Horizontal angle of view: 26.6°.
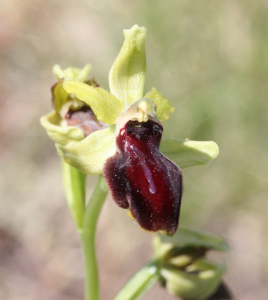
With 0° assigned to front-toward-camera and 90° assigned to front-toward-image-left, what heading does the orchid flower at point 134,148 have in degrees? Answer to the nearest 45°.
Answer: approximately 0°
